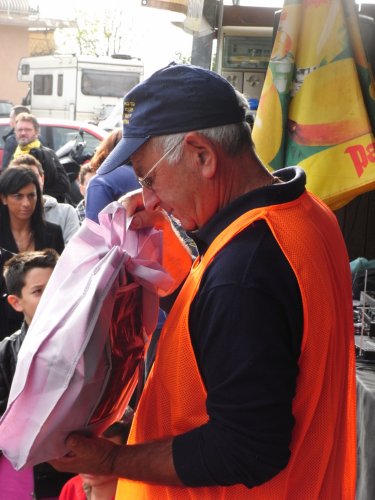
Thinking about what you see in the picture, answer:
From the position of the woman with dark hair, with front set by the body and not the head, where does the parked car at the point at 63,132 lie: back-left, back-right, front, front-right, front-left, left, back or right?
back-left

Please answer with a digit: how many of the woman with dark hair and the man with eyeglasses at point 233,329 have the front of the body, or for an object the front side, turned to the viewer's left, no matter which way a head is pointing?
1

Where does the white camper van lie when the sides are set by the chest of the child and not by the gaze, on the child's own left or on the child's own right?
on the child's own left

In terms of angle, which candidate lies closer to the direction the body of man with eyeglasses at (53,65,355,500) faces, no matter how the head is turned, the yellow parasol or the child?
the child

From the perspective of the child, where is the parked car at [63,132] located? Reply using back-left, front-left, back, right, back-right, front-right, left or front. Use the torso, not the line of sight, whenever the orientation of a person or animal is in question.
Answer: back-left

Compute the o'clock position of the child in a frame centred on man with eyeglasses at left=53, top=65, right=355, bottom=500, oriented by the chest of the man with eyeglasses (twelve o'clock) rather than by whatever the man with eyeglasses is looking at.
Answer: The child is roughly at 2 o'clock from the man with eyeglasses.

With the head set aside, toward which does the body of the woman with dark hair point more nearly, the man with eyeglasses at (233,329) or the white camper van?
the man with eyeglasses

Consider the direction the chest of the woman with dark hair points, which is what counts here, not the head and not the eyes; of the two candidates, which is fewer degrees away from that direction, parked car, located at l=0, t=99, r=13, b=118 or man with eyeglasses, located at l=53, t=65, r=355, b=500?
the man with eyeglasses

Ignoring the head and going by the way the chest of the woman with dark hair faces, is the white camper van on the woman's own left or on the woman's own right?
on the woman's own left

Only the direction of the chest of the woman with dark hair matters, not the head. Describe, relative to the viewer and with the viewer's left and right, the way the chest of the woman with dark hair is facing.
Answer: facing the viewer and to the right of the viewer

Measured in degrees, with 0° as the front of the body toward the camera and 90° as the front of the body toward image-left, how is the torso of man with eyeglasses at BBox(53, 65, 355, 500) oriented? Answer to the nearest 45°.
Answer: approximately 90°

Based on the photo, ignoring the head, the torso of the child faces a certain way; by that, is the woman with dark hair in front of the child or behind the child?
behind
